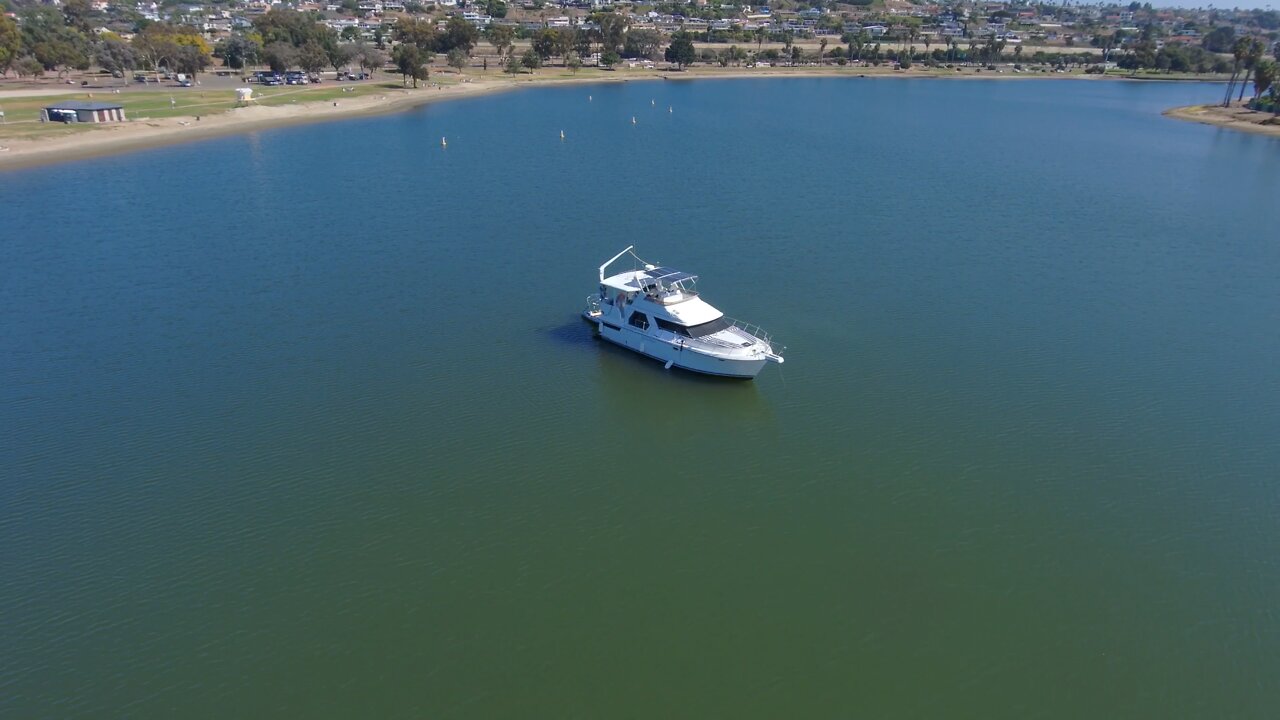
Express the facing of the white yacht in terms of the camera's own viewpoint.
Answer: facing the viewer and to the right of the viewer
